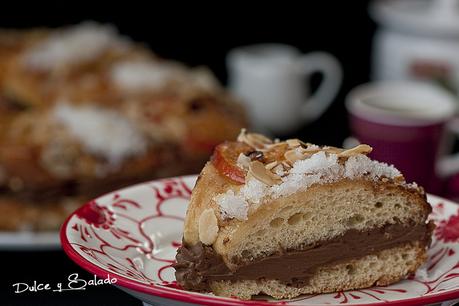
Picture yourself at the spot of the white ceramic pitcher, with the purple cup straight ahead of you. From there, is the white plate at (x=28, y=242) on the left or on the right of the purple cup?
right

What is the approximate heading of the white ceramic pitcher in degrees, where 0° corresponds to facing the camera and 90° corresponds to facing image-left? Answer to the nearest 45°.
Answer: approximately 90°

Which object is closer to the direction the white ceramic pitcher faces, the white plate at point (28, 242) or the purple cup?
the white plate

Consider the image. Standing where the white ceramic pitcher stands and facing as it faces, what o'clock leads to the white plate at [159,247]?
The white plate is roughly at 9 o'clock from the white ceramic pitcher.

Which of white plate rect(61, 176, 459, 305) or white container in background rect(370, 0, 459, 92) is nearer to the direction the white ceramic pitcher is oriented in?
the white plate

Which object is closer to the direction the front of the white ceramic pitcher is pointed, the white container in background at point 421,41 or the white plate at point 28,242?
the white plate

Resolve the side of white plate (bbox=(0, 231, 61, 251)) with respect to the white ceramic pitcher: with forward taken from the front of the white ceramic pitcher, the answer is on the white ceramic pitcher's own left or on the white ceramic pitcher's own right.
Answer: on the white ceramic pitcher's own left

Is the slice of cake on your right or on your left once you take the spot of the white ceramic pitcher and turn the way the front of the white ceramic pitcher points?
on your left

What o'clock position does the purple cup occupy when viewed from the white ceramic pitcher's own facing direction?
The purple cup is roughly at 8 o'clock from the white ceramic pitcher.

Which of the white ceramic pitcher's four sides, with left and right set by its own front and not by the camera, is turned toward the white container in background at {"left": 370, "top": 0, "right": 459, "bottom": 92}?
back
